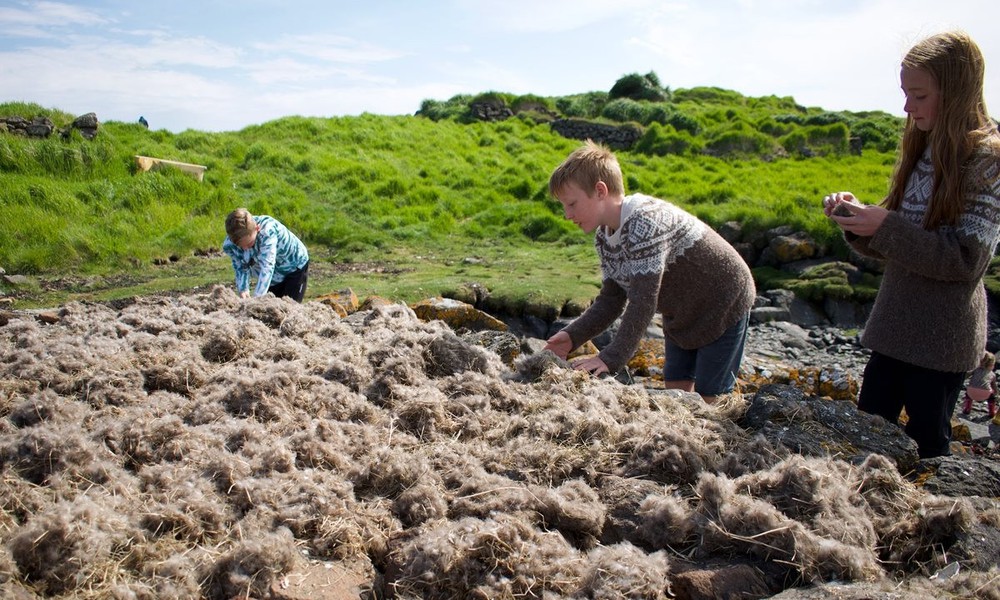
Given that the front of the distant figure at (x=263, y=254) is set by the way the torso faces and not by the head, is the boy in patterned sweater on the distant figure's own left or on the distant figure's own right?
on the distant figure's own left

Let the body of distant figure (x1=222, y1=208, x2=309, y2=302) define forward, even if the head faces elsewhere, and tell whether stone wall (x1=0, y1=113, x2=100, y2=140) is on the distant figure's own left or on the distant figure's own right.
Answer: on the distant figure's own right

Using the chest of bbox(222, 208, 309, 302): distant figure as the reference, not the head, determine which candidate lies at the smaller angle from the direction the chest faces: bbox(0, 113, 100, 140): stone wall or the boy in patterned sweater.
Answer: the boy in patterned sweater

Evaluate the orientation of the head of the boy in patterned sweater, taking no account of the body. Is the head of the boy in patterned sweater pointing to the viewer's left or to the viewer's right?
to the viewer's left

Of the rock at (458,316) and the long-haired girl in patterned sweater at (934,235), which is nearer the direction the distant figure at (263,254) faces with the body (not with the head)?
the long-haired girl in patterned sweater

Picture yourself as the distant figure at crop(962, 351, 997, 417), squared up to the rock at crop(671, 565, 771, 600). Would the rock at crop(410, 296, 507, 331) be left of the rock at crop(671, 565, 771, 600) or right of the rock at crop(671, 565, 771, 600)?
right

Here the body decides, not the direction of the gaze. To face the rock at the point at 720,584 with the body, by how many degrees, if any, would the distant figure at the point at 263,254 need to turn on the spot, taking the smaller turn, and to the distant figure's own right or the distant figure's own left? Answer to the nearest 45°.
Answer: approximately 45° to the distant figure's own left

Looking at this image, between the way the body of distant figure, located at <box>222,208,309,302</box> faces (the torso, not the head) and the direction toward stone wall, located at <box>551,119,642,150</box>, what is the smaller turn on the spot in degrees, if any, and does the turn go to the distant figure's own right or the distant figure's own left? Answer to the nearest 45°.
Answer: approximately 180°

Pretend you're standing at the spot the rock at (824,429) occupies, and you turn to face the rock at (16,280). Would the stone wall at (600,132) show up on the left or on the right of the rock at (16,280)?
right

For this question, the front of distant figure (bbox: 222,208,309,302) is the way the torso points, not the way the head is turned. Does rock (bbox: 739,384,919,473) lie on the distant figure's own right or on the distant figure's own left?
on the distant figure's own left

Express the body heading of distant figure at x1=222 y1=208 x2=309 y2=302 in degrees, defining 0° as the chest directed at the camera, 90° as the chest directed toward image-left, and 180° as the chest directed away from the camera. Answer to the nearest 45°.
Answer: approximately 45°
